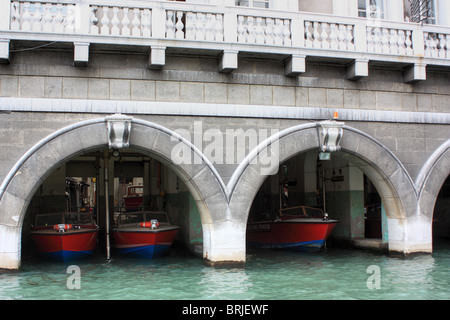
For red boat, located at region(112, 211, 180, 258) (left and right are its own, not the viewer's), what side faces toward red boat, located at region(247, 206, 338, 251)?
left

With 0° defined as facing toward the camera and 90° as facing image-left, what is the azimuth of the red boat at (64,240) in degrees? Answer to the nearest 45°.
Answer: approximately 0°

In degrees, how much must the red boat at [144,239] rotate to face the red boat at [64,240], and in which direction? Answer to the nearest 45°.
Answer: approximately 90° to its right

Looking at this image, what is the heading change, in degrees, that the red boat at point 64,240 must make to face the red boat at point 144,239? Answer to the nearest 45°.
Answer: approximately 90° to its left

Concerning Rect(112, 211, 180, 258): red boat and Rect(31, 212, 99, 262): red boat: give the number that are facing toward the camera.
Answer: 2

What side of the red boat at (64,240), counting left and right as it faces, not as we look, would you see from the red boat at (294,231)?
left
